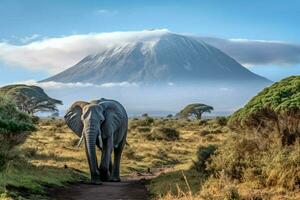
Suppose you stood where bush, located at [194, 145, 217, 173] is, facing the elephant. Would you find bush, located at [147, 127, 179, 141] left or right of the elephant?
right

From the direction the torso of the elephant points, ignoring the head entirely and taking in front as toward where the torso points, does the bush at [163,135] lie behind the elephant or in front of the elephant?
behind

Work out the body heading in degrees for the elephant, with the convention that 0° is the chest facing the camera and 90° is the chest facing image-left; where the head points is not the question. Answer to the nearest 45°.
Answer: approximately 45°

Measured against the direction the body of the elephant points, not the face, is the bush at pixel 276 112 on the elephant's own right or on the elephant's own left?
on the elephant's own left

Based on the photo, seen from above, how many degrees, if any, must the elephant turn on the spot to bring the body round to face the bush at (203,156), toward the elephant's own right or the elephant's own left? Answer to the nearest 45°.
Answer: approximately 90° to the elephant's own left
